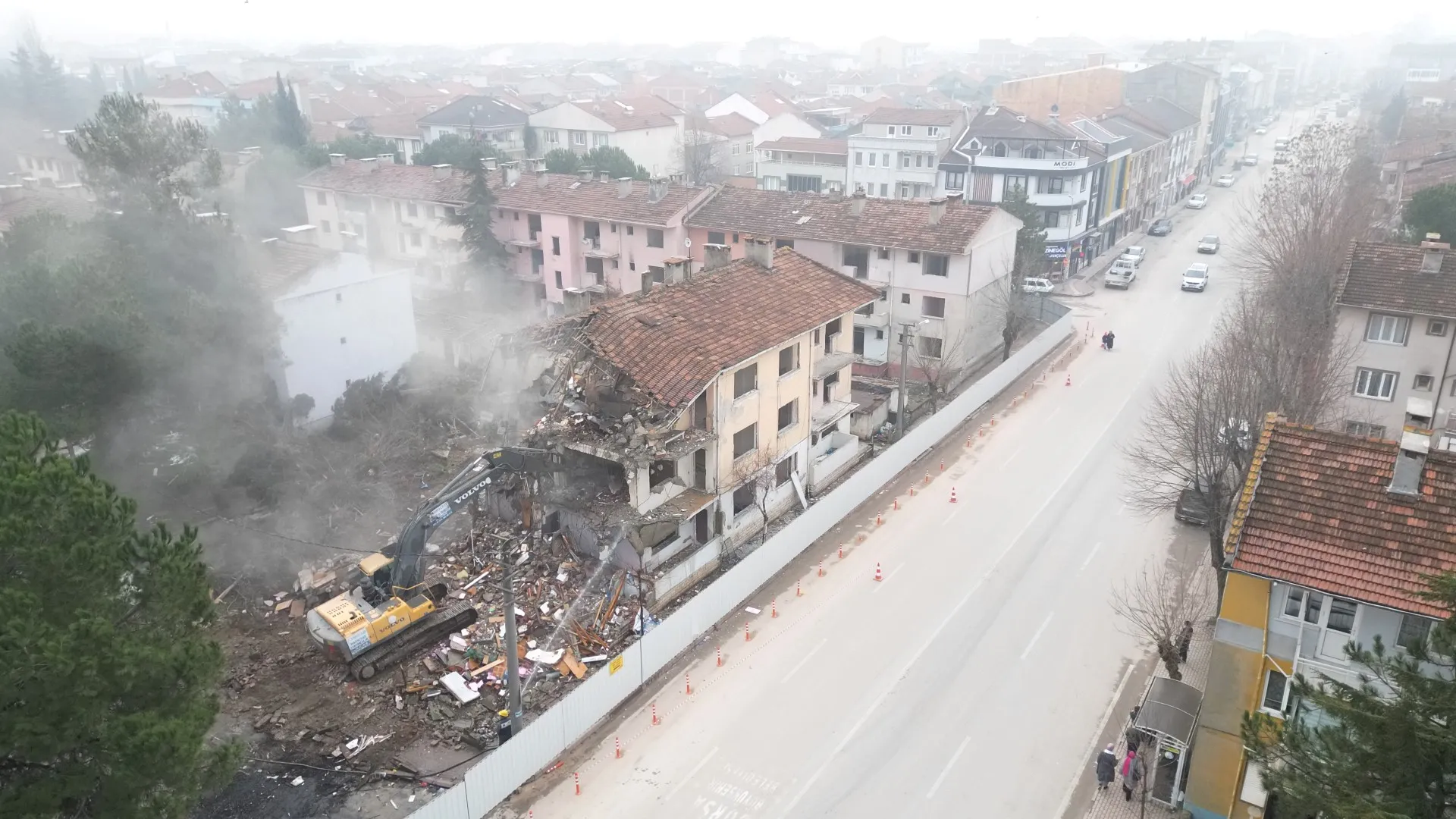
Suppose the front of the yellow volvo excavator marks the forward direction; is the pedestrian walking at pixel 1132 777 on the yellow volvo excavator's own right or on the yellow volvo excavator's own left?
on the yellow volvo excavator's own right

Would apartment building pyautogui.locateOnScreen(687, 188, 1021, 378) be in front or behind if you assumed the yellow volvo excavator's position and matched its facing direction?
in front

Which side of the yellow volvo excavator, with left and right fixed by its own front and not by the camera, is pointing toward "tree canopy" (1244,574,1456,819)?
right

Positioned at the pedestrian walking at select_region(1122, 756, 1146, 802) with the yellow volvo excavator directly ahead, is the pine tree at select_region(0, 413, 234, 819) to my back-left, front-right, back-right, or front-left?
front-left

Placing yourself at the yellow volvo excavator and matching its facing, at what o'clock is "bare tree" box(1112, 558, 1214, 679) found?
The bare tree is roughly at 2 o'clock from the yellow volvo excavator.

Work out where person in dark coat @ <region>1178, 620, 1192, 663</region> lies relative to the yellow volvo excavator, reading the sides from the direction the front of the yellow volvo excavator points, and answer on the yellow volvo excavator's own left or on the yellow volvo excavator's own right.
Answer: on the yellow volvo excavator's own right

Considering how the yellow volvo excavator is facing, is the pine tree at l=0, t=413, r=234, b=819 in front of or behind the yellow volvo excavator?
behind

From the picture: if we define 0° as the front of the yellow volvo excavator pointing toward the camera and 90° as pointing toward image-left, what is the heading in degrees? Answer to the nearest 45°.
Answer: approximately 225°

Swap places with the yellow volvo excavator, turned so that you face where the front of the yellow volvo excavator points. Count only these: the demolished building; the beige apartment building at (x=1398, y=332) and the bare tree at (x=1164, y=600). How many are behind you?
0

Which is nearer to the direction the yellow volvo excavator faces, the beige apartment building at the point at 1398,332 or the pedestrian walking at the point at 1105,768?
the beige apartment building

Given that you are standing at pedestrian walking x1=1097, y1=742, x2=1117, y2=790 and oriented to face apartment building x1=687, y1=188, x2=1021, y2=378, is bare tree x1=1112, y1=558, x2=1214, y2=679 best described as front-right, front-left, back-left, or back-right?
front-right

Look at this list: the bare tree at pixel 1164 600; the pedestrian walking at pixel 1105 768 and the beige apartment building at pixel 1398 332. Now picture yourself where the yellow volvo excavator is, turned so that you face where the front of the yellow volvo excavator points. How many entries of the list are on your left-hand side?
0

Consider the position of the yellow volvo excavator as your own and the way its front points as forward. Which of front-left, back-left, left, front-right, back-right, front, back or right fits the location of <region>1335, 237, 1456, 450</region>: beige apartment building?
front-right

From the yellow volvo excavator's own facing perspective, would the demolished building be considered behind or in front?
in front

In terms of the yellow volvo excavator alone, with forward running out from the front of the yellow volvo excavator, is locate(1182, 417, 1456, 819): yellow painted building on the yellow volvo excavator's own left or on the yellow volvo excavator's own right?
on the yellow volvo excavator's own right

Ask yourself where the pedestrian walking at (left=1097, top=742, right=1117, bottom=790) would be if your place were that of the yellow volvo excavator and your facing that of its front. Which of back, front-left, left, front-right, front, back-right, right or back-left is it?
right

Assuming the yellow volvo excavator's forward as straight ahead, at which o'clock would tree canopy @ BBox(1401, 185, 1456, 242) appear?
The tree canopy is roughly at 1 o'clock from the yellow volvo excavator.
